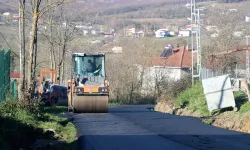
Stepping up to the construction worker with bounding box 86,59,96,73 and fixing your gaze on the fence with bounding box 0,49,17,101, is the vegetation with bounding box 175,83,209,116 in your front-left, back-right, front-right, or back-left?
back-left

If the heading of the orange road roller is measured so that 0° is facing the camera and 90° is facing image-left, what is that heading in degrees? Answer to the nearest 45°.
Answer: approximately 0°

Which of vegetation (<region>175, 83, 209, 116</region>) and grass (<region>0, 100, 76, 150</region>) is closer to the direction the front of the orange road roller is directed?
the grass

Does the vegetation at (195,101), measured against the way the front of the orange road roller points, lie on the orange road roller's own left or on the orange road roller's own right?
on the orange road roller's own left

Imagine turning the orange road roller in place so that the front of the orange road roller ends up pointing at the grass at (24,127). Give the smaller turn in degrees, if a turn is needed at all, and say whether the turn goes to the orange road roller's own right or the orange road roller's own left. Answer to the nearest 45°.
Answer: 0° — it already faces it
